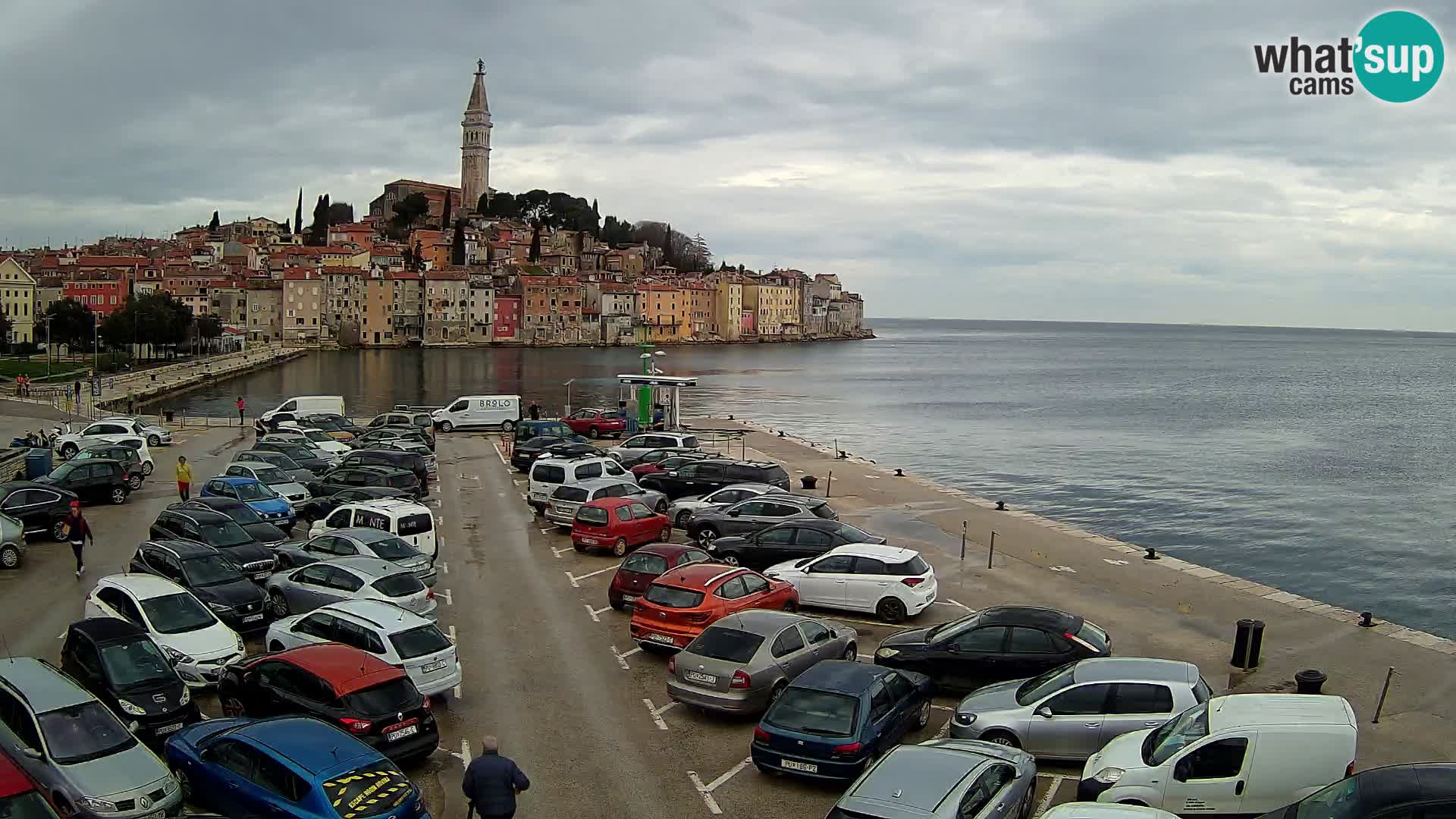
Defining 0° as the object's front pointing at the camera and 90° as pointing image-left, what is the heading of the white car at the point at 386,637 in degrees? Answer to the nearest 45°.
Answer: approximately 135°

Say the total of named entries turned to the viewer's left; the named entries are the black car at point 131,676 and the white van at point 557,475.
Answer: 0

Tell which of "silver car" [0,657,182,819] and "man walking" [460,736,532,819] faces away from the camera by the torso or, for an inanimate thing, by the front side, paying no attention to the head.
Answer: the man walking

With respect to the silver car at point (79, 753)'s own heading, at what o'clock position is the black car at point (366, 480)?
The black car is roughly at 8 o'clock from the silver car.

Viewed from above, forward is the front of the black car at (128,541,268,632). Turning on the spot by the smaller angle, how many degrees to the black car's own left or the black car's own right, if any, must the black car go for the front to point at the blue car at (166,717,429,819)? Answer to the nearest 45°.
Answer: approximately 45° to the black car's own right

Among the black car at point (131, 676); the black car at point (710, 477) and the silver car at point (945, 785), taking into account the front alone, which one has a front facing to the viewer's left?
the black car at point (710, 477)

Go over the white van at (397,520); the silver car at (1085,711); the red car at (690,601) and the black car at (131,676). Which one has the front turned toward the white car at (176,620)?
the silver car

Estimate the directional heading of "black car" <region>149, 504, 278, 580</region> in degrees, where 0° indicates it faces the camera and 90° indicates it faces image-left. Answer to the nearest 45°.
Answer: approximately 315°

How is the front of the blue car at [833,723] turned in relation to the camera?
facing away from the viewer and to the right of the viewer

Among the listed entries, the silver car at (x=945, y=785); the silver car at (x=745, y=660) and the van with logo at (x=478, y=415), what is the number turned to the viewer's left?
1

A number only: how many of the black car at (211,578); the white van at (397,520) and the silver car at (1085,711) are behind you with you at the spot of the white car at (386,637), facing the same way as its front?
1

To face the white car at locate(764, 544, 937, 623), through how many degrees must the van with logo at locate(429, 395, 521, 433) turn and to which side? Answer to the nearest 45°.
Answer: approximately 90° to its left
